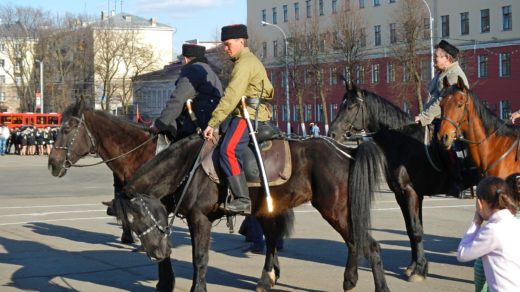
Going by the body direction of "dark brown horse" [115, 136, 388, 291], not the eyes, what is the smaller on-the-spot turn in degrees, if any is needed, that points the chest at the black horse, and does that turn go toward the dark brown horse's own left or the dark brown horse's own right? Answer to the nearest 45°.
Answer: approximately 135° to the dark brown horse's own right

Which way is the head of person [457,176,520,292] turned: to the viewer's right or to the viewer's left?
to the viewer's left

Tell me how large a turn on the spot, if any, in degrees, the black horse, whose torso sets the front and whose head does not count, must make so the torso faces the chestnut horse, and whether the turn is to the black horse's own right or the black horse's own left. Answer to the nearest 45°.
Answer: approximately 135° to the black horse's own left

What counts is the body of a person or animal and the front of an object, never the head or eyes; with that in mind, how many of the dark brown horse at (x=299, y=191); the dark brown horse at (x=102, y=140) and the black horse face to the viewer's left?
3

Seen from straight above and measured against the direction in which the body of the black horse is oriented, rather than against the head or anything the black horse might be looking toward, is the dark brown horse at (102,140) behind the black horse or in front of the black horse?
in front

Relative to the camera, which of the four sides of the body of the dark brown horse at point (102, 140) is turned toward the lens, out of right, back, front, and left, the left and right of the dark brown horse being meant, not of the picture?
left

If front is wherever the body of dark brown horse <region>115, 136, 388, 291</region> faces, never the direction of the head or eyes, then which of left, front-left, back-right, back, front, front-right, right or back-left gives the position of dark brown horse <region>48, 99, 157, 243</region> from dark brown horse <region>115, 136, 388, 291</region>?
front-right

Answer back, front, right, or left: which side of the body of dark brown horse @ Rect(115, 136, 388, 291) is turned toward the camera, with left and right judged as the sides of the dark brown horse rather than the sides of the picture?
left

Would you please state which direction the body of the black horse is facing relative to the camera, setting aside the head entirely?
to the viewer's left
